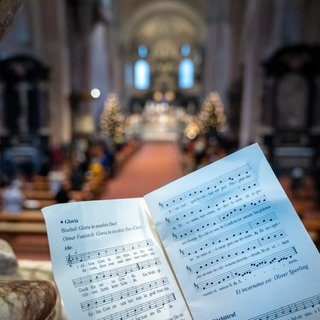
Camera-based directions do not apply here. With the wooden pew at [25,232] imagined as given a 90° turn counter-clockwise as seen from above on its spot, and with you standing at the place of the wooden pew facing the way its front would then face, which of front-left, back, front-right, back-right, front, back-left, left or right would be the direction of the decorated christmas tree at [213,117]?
back-right

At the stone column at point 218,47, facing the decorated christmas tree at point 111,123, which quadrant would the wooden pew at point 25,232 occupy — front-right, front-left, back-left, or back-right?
front-left

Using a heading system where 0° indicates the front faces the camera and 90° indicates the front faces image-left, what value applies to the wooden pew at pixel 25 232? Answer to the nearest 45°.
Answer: approximately 180°

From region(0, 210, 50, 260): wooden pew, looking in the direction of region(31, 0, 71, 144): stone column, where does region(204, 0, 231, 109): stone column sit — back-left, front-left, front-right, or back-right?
front-right

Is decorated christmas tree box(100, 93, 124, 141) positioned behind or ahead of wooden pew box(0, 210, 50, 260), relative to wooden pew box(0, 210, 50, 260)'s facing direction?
ahead
